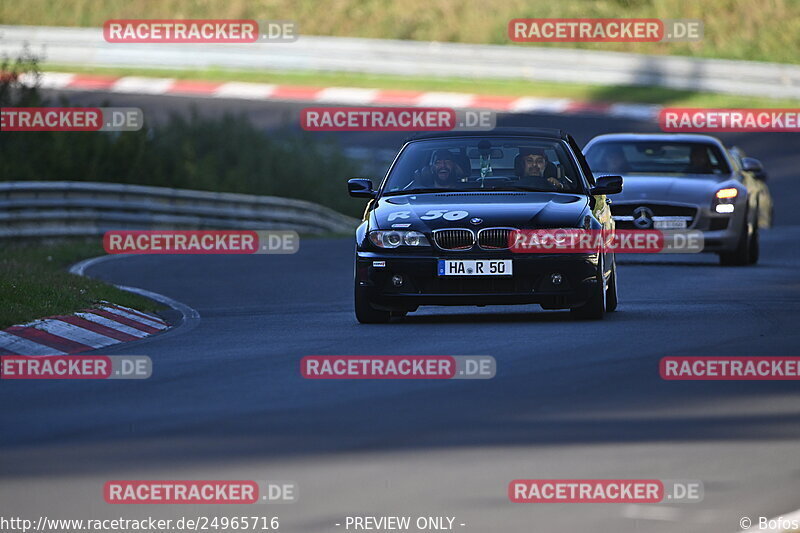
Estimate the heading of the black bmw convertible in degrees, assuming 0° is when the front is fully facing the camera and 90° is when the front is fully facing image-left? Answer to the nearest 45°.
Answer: approximately 0°

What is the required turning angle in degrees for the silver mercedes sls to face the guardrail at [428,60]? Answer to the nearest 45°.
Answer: approximately 180°

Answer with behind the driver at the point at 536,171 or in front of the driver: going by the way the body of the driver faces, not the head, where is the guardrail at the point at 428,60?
behind

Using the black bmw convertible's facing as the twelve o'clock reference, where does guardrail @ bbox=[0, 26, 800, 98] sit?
The guardrail is roughly at 6 o'clock from the black bmw convertible.

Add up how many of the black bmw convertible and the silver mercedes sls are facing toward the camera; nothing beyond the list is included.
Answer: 2
